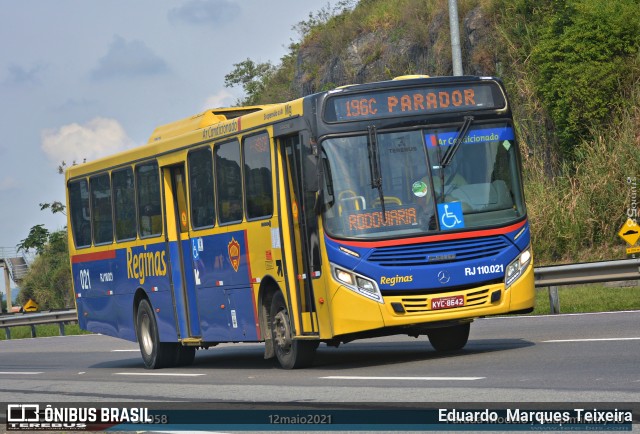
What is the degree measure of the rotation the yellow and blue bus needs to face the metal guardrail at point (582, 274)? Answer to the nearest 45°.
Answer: approximately 90° to its left

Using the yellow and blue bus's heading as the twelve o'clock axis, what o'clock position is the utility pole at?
The utility pole is roughly at 8 o'clock from the yellow and blue bus.

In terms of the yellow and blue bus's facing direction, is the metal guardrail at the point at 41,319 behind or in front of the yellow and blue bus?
behind

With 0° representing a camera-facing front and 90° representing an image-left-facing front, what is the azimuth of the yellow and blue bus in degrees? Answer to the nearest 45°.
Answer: approximately 315°
